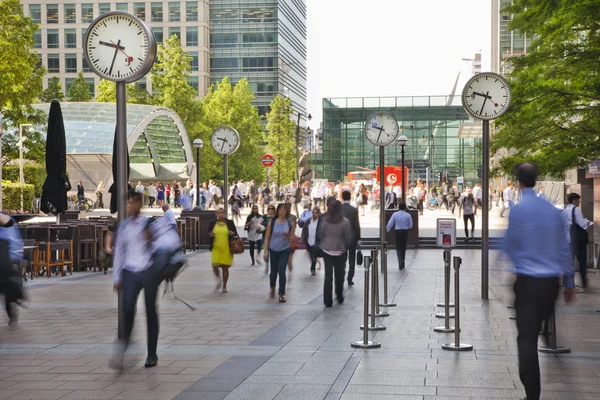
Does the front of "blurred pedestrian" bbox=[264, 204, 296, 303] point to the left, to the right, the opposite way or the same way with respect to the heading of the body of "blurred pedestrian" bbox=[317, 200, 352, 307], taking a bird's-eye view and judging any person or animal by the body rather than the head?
the opposite way

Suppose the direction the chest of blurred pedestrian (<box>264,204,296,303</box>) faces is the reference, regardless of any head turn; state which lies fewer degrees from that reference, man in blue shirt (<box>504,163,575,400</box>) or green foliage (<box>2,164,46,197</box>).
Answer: the man in blue shirt

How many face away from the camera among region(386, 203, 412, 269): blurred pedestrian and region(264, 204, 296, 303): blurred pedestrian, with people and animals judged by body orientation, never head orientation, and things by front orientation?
1

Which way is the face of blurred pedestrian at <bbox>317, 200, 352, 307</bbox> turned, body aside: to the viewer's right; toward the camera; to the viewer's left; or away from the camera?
away from the camera

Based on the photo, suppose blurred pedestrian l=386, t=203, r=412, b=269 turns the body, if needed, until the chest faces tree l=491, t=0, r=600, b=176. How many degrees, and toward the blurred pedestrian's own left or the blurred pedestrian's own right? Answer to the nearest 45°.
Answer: approximately 45° to the blurred pedestrian's own right

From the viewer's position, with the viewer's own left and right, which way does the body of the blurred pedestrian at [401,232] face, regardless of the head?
facing away from the viewer

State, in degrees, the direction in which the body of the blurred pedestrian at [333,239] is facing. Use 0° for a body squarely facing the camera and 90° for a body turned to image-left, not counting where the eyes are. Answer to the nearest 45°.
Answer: approximately 180°

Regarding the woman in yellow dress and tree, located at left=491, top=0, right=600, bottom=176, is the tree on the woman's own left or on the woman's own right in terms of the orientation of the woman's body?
on the woman's own left

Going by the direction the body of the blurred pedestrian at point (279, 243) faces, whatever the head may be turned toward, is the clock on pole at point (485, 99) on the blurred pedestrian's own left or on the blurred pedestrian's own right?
on the blurred pedestrian's own left

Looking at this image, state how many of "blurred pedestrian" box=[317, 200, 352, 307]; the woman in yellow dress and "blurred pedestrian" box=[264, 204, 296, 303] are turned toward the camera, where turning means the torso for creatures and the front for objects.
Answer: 2

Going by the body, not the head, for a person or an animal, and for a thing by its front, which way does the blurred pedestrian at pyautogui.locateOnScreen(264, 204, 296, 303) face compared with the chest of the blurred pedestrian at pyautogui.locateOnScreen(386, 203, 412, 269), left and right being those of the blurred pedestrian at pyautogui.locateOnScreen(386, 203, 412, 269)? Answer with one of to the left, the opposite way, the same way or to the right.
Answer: the opposite way

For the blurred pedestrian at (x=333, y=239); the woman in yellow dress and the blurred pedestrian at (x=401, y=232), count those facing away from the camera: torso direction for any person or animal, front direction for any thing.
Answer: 2

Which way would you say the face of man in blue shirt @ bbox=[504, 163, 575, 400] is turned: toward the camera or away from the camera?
away from the camera

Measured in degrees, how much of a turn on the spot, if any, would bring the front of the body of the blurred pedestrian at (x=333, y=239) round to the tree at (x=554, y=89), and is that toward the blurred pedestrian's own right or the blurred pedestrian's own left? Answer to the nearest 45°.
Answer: approximately 45° to the blurred pedestrian's own right

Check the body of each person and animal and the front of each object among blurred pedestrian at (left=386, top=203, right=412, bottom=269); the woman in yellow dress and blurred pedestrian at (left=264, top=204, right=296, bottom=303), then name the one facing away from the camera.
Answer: blurred pedestrian at (left=386, top=203, right=412, bottom=269)

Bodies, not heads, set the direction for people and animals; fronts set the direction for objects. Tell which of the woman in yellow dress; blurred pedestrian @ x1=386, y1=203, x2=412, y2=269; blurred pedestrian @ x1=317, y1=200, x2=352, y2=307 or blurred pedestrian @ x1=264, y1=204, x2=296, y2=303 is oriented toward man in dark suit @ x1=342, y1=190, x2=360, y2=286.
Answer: blurred pedestrian @ x1=317, y1=200, x2=352, y2=307

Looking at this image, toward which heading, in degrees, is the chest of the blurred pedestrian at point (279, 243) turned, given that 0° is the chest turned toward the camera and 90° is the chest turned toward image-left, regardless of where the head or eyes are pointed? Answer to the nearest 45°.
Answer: approximately 0°
